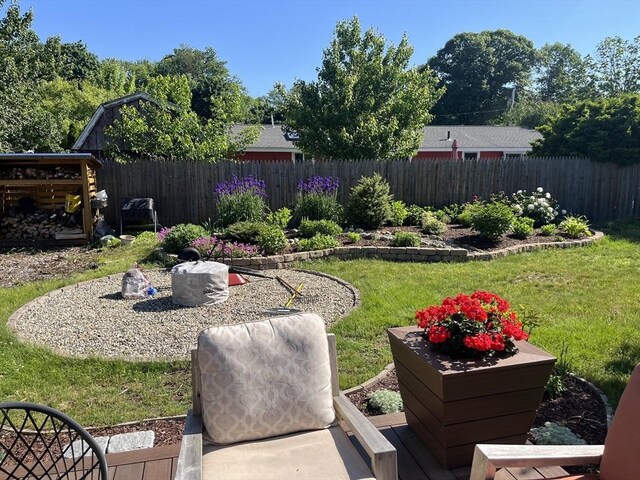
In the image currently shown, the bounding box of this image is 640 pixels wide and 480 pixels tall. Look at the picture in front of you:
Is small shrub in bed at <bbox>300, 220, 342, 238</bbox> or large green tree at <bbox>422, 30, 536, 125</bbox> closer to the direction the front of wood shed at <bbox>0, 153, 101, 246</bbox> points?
the small shrub in bed

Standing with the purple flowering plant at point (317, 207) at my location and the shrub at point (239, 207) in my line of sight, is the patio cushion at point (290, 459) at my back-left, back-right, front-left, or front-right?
front-left

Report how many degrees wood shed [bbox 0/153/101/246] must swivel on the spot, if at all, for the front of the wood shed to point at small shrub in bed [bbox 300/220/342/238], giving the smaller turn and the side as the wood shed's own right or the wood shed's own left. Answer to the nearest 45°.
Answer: approximately 45° to the wood shed's own left

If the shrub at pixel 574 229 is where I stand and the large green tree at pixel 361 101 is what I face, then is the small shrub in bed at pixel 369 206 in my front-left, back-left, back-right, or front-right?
front-left

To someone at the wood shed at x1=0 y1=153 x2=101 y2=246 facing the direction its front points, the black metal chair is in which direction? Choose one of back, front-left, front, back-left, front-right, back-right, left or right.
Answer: front

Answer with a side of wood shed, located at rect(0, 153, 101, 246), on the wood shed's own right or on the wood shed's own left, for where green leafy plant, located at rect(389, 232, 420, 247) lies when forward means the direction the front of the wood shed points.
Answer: on the wood shed's own left

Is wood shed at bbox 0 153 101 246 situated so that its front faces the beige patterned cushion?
yes

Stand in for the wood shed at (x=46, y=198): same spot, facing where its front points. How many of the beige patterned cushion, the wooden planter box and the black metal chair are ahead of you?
3

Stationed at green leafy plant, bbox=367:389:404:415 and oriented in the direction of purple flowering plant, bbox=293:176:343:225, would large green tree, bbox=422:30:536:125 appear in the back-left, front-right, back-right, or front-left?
front-right

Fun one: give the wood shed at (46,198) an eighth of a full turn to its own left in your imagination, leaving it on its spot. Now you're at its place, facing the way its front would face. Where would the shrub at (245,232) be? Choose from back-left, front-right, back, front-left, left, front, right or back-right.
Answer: front

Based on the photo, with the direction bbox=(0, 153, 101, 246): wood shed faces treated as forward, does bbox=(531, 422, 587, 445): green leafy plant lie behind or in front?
in front

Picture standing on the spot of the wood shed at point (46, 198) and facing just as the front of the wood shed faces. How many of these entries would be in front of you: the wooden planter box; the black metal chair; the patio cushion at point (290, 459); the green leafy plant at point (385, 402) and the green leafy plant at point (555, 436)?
5

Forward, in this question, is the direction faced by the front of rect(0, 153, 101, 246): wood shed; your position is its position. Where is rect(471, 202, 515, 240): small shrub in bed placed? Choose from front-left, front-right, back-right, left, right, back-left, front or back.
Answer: front-left

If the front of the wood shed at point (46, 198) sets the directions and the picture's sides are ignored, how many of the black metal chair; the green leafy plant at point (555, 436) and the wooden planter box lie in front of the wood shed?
3

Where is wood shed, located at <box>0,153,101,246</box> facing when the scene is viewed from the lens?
facing the viewer

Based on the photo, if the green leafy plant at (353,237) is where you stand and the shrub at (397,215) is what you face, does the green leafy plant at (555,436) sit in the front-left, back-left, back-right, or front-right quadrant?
back-right
